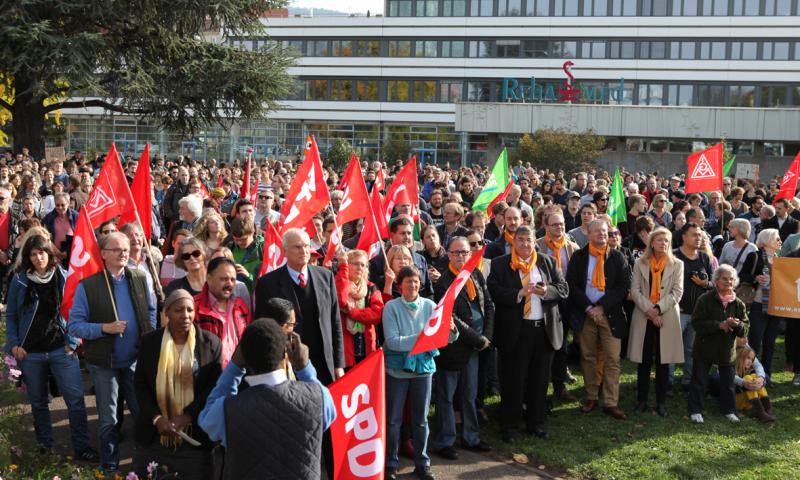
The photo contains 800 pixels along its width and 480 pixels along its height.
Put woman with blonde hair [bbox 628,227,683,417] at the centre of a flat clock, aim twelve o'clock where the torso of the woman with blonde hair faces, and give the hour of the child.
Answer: The child is roughly at 8 o'clock from the woman with blonde hair.

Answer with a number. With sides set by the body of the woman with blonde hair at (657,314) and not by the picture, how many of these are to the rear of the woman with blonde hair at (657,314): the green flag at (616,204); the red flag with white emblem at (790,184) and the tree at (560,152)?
3

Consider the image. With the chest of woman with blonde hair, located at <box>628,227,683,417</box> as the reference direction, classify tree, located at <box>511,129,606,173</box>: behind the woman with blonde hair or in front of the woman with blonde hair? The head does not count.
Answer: behind

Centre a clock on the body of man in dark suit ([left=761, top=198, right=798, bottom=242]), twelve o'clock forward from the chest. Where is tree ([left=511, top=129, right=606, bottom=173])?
The tree is roughly at 4 o'clock from the man in dark suit.

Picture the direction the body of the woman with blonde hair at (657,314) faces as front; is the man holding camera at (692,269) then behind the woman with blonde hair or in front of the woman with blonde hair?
behind

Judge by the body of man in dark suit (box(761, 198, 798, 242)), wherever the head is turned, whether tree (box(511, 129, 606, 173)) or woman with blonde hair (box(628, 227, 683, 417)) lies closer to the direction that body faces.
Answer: the woman with blonde hair

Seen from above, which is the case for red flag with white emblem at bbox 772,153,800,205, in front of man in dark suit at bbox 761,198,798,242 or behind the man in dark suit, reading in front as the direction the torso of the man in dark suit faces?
behind

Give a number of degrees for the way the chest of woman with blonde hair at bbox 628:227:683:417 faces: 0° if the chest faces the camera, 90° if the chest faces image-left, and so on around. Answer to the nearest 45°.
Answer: approximately 0°

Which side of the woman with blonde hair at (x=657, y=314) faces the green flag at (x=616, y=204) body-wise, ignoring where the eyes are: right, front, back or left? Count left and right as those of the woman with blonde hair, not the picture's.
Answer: back

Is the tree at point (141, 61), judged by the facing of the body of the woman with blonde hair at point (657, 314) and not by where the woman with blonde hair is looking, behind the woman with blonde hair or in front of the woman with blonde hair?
behind
